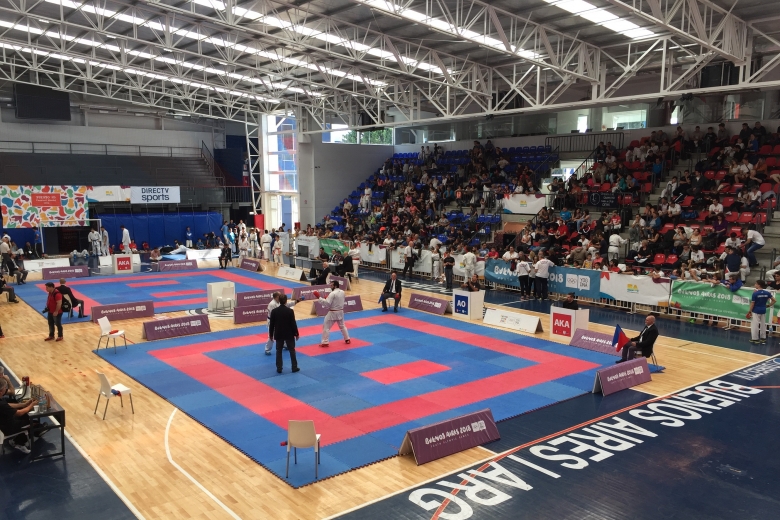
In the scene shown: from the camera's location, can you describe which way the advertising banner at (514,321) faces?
facing the viewer and to the left of the viewer

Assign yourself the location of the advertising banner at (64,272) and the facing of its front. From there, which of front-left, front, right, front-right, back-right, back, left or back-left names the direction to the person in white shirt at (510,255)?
front-left

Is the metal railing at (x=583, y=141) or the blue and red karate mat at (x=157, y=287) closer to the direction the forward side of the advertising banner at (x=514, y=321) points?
the blue and red karate mat

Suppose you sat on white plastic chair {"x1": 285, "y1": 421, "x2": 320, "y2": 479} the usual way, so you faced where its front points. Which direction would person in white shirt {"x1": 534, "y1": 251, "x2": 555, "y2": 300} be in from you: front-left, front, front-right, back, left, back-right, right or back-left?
front-right

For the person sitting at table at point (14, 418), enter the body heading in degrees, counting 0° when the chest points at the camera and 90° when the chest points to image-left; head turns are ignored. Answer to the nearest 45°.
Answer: approximately 270°

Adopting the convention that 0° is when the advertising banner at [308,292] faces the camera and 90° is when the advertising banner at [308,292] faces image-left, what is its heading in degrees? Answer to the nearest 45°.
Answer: approximately 0°

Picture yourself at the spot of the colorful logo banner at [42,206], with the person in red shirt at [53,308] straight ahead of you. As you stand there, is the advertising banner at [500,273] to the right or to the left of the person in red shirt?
left

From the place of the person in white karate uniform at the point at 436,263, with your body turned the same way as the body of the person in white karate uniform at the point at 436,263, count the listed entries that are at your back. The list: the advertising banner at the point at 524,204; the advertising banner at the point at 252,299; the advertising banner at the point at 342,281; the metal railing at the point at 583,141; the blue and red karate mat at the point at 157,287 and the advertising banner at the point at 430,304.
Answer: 2

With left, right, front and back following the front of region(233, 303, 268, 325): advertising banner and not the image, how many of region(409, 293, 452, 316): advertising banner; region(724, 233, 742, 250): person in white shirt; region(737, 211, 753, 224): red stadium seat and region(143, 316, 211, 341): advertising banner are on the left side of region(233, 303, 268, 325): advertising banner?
3

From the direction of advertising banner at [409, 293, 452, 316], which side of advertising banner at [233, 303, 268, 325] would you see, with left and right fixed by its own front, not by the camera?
left

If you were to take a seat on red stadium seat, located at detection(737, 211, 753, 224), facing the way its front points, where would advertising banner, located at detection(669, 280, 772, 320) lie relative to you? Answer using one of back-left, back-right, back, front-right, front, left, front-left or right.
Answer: front-left

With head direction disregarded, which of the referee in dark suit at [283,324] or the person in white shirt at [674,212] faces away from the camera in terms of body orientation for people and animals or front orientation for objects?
the referee in dark suit
